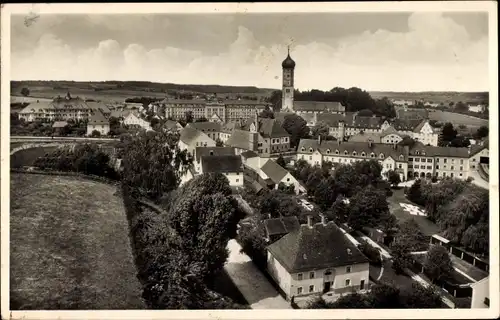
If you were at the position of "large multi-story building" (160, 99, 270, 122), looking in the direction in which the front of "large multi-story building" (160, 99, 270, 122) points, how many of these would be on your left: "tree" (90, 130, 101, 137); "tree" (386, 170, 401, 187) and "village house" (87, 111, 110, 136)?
1

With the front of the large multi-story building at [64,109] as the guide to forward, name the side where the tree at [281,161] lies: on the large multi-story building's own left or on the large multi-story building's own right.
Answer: on the large multi-story building's own left

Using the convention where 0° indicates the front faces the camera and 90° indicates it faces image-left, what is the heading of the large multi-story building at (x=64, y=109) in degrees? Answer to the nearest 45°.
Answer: approximately 0°
